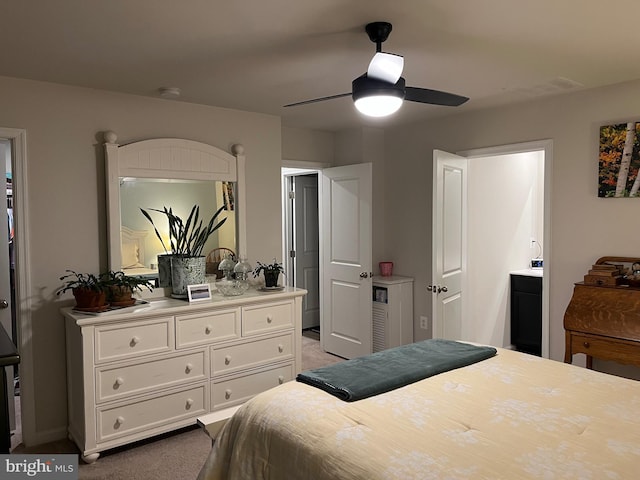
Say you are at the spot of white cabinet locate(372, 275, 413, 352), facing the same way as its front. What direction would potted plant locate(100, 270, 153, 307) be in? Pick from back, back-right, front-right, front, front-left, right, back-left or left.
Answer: front

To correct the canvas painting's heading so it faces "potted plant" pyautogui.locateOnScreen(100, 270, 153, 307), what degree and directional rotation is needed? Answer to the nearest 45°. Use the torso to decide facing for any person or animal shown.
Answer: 0° — it already faces it

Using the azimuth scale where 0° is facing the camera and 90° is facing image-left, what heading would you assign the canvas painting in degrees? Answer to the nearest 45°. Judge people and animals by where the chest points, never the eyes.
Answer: approximately 45°

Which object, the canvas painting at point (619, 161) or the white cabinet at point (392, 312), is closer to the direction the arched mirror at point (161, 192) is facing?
the canvas painting

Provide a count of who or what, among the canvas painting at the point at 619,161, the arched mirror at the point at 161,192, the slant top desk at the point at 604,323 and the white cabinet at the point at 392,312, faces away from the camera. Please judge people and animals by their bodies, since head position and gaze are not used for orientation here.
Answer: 0

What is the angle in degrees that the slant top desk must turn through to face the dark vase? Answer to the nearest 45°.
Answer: approximately 45° to its right

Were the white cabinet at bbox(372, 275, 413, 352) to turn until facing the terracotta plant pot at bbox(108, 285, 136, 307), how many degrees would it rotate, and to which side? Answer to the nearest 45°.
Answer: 0° — it already faces it

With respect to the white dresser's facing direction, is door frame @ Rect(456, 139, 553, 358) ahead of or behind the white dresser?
ahead

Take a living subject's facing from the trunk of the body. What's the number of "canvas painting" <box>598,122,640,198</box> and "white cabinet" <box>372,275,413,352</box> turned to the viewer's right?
0

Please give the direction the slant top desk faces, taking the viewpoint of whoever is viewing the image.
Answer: facing the viewer and to the left of the viewer

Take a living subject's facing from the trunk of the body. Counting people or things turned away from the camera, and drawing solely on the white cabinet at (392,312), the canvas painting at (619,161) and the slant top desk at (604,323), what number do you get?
0

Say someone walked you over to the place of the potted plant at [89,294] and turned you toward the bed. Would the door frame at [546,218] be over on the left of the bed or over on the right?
left

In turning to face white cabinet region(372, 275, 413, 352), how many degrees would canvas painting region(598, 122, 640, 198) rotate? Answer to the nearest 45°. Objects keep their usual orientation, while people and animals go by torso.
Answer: approximately 45° to its right
